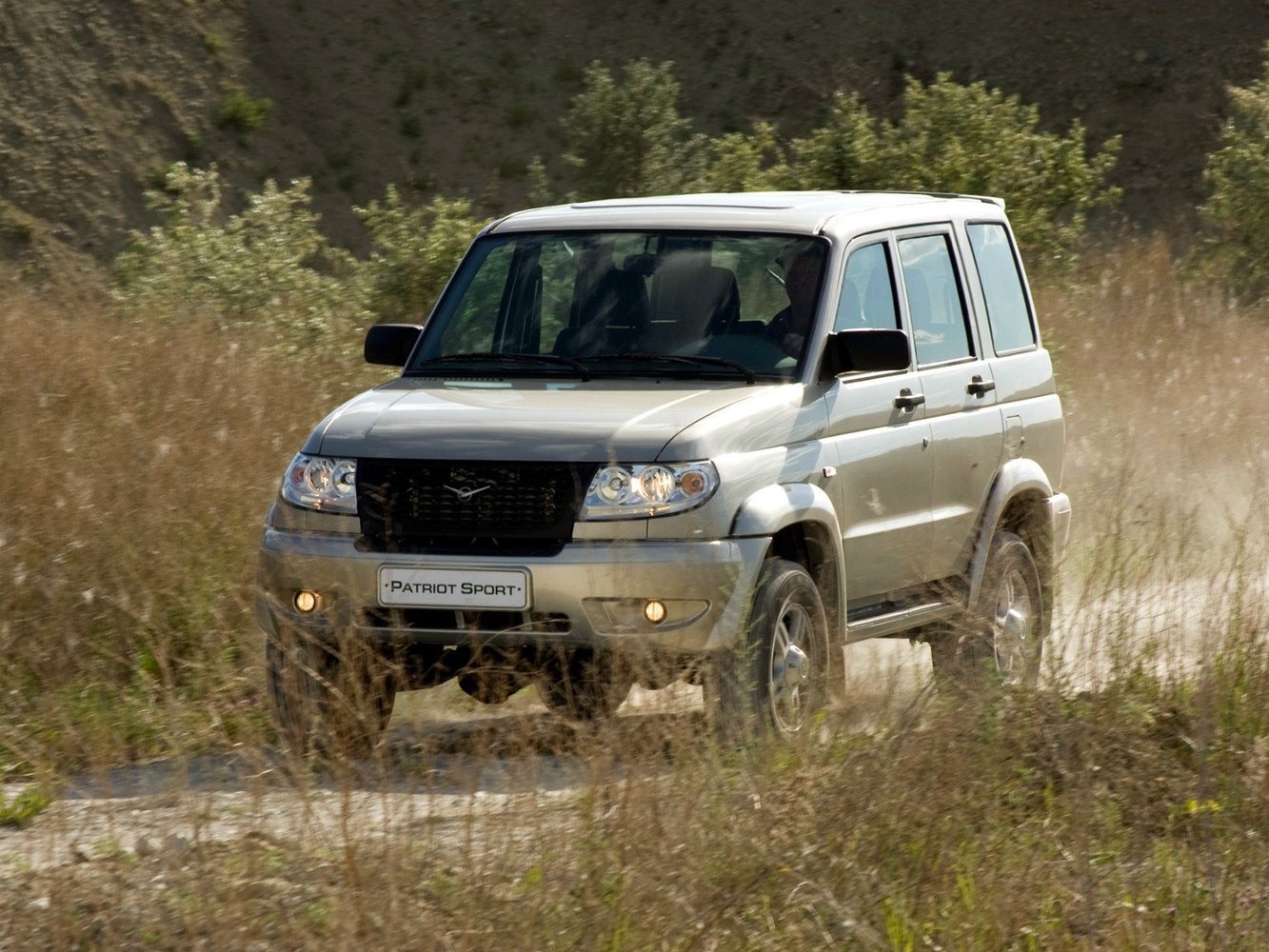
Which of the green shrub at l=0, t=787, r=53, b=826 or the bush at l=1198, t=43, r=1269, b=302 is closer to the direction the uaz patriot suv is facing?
the green shrub

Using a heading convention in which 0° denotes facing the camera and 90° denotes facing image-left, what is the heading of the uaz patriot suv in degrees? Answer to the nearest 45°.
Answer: approximately 45°

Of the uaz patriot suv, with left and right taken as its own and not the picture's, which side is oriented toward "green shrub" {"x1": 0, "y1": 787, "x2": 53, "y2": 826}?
front

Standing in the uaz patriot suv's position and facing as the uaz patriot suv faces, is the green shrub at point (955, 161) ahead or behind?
behind

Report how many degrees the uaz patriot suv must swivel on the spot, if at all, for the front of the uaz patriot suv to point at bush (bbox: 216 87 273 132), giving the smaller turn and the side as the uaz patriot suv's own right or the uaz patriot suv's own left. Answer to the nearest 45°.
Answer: approximately 135° to the uaz patriot suv's own right

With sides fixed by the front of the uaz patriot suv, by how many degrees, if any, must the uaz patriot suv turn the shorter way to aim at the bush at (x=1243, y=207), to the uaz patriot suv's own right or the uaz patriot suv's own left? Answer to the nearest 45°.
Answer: approximately 180°

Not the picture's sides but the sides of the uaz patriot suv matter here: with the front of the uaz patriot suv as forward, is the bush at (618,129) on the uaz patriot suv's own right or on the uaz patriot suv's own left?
on the uaz patriot suv's own right

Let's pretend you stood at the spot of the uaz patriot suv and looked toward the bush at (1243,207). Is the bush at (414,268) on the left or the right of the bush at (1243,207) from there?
left

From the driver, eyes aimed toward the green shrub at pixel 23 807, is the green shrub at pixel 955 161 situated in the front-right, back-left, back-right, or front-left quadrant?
back-right

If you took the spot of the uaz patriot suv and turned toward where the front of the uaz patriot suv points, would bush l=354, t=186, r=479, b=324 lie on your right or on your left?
on your right

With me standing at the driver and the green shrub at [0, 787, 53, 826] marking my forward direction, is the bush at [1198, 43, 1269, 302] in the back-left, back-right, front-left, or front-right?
back-right
